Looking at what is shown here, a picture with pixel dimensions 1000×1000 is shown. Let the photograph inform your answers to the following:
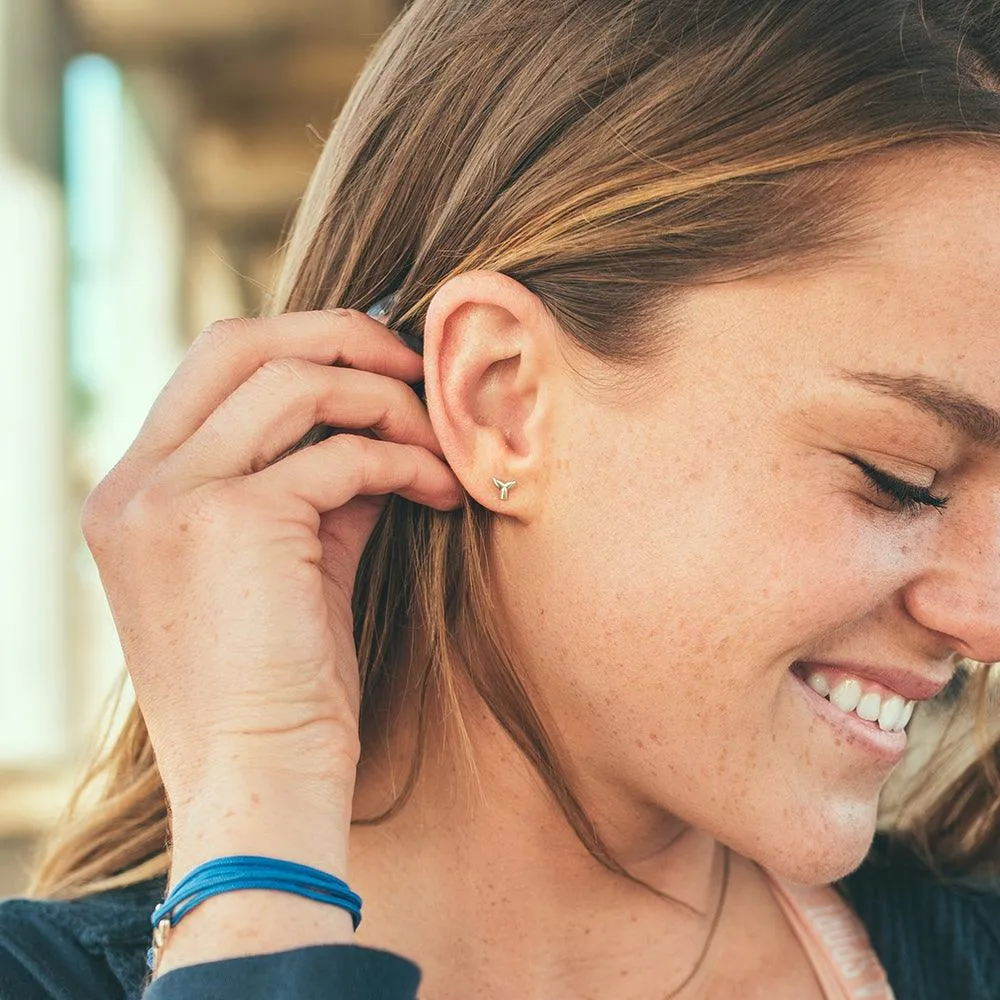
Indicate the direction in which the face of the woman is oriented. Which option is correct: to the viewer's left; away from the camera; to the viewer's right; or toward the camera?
to the viewer's right

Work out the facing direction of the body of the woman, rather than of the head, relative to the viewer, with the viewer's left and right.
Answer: facing the viewer and to the right of the viewer
